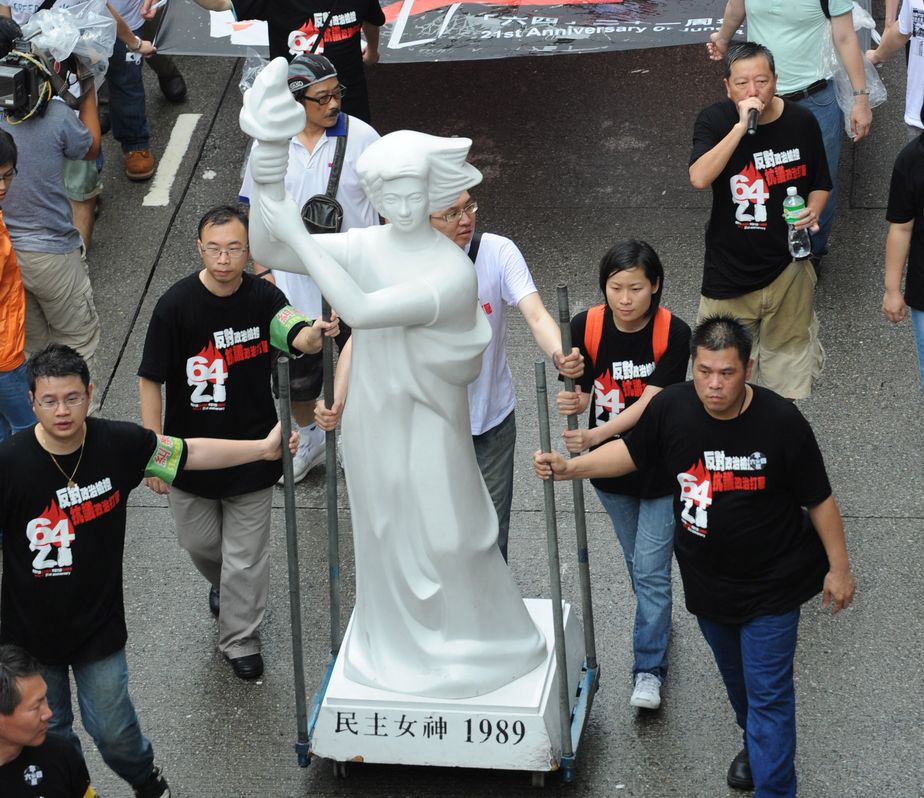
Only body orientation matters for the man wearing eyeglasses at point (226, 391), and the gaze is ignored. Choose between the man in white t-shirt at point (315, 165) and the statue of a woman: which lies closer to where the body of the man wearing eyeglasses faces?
the statue of a woman

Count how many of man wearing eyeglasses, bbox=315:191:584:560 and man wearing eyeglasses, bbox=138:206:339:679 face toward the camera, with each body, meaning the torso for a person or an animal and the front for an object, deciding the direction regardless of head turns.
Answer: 2

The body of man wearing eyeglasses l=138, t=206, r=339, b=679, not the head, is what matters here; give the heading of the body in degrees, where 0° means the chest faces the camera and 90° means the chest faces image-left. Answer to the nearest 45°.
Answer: approximately 0°

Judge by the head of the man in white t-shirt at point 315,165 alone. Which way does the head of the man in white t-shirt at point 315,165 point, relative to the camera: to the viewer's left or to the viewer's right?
to the viewer's right

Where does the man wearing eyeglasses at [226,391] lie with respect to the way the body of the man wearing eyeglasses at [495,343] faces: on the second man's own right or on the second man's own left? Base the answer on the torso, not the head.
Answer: on the second man's own right

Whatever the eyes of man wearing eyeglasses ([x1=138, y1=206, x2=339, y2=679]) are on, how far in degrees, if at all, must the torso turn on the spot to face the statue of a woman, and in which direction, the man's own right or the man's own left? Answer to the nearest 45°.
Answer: approximately 45° to the man's own left

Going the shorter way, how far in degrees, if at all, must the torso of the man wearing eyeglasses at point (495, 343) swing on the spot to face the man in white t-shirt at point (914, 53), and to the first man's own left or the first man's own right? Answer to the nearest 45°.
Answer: approximately 135° to the first man's own left
